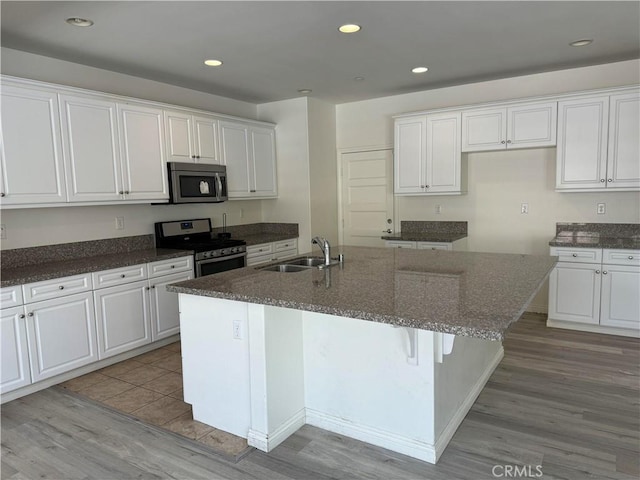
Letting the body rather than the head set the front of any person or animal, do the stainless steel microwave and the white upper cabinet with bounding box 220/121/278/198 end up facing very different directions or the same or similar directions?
same or similar directions

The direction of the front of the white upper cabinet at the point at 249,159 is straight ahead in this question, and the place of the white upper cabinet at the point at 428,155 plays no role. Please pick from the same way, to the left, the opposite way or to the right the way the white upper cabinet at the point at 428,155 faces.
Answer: to the right

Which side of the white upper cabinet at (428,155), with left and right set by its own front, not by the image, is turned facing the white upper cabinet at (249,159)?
right

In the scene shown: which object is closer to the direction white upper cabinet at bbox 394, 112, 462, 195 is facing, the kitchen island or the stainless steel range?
the kitchen island

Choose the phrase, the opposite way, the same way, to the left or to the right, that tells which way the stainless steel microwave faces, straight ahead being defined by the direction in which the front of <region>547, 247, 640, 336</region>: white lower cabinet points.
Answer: to the left

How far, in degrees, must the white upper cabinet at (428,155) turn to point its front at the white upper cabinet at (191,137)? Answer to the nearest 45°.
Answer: approximately 45° to its right

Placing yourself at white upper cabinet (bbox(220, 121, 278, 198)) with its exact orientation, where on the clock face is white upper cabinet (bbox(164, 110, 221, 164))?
white upper cabinet (bbox(164, 110, 221, 164)) is roughly at 3 o'clock from white upper cabinet (bbox(220, 121, 278, 198)).

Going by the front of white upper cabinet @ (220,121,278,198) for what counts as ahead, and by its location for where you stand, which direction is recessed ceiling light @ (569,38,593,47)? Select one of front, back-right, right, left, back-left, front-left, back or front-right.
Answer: front

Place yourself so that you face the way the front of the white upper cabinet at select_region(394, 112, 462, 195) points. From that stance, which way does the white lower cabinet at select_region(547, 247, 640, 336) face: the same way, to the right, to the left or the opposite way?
the same way

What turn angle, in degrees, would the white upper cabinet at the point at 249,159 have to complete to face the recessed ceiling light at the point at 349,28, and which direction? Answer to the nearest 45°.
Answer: approximately 45° to its right

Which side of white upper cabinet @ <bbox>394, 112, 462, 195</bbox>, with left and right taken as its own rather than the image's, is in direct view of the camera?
front

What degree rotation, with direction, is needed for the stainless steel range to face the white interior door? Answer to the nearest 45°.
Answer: approximately 45° to its left

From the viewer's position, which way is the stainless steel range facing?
facing the viewer and to the right of the viewer

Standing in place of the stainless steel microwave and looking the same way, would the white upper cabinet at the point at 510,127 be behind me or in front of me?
in front

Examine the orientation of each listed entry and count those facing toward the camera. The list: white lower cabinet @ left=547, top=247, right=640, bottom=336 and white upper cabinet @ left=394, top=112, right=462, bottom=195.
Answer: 2

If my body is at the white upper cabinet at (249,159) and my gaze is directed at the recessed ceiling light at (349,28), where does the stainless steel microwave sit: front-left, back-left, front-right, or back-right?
front-right

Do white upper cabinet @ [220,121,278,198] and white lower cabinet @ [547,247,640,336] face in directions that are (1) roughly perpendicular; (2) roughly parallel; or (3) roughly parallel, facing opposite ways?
roughly perpendicular

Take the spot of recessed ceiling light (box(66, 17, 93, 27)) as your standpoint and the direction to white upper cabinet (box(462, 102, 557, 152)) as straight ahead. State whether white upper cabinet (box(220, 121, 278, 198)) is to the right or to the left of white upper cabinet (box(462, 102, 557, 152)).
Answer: left

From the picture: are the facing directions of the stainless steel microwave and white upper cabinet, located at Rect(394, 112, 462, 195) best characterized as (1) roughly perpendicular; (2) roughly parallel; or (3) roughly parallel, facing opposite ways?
roughly perpendicular
